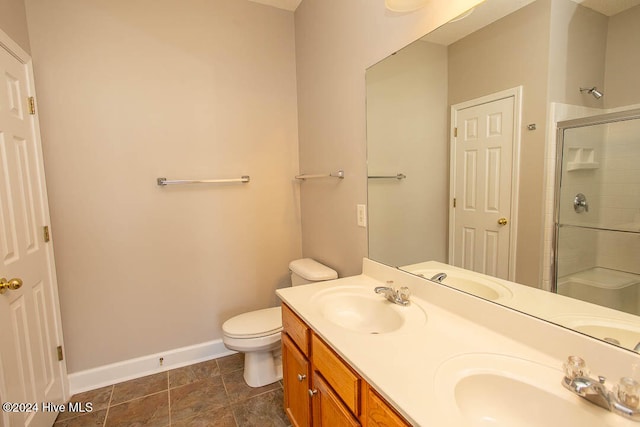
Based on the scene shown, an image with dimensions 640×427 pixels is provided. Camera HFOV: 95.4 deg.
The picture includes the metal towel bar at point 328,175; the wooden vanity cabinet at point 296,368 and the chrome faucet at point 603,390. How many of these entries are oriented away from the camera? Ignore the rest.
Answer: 0

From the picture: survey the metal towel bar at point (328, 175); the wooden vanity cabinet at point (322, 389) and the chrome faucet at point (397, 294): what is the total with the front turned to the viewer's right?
0

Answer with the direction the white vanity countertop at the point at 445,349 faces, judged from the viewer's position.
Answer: facing the viewer and to the left of the viewer

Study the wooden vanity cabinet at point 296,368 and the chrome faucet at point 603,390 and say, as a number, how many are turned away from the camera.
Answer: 0

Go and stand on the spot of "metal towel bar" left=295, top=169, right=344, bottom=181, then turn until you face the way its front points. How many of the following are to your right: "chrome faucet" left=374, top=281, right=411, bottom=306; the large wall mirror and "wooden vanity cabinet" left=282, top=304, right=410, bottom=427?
0

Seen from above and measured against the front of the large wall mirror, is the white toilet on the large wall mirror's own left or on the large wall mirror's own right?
on the large wall mirror's own right

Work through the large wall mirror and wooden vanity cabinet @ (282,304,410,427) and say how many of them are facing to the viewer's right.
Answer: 0

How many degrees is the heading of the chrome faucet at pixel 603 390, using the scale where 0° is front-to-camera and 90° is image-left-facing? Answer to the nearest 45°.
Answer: approximately 45°

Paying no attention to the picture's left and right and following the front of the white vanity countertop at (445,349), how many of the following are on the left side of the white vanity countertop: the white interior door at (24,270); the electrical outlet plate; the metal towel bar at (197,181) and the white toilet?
0

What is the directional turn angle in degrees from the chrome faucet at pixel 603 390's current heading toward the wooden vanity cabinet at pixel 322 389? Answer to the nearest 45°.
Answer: approximately 45° to its right

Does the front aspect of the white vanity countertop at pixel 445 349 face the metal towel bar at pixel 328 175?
no

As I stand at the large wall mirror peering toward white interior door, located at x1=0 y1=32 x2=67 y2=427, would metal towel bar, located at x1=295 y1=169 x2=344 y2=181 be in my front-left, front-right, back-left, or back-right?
front-right

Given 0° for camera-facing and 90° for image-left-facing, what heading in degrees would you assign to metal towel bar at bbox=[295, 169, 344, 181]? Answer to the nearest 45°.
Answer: approximately 45°

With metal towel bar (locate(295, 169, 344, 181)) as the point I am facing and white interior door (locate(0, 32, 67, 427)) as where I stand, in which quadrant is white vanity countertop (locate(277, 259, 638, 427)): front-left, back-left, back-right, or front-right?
front-right

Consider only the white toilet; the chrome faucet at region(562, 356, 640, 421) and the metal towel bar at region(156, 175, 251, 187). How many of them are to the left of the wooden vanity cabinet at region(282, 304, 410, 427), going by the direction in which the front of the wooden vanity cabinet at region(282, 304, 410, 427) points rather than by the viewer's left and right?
1
